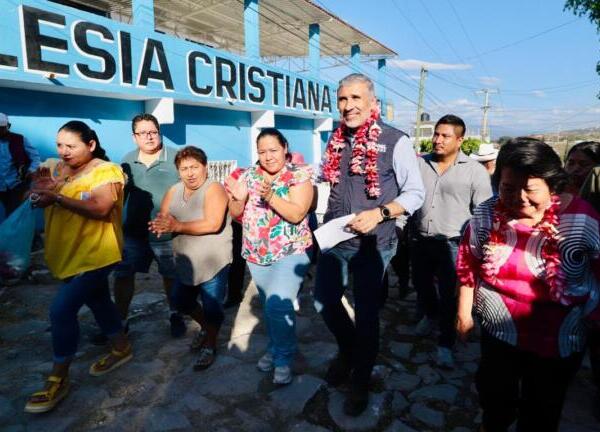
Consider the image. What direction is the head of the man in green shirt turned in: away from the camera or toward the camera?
toward the camera

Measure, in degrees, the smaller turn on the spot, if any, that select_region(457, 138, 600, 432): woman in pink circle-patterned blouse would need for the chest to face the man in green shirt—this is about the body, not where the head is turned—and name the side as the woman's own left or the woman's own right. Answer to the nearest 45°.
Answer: approximately 90° to the woman's own right

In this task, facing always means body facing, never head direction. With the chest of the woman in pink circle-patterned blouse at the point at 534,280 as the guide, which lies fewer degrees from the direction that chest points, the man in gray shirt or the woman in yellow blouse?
the woman in yellow blouse

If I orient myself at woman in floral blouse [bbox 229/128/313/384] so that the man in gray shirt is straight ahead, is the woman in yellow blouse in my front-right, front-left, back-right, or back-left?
back-left

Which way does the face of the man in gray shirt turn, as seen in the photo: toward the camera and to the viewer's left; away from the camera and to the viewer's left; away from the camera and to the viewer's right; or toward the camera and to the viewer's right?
toward the camera and to the viewer's left

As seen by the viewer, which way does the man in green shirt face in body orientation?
toward the camera

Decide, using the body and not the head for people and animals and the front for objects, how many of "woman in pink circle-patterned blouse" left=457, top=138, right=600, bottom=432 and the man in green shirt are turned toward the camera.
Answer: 2

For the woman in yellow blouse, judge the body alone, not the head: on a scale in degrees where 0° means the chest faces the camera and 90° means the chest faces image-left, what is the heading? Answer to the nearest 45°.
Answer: approximately 45°

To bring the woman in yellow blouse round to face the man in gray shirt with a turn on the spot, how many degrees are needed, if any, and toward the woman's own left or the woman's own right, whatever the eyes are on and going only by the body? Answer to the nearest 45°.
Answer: approximately 135° to the woman's own left
